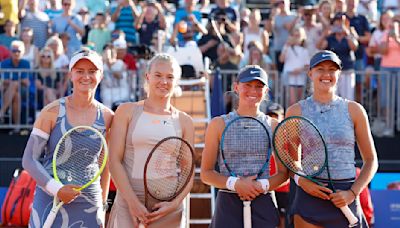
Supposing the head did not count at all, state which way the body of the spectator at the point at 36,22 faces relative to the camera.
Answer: toward the camera

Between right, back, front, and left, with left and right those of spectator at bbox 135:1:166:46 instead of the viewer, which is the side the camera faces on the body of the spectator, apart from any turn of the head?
front

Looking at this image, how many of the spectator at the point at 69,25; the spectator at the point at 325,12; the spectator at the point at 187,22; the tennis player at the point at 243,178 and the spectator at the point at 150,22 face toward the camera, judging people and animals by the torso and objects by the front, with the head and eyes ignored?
5

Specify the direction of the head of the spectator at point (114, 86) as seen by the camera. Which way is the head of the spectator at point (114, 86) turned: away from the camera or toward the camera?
toward the camera

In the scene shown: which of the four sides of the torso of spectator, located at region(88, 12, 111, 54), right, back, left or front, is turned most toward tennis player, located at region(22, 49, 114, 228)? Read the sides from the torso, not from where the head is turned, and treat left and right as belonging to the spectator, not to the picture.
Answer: front

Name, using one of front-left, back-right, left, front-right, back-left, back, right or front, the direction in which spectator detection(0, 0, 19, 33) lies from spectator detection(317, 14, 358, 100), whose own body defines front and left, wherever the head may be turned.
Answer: right

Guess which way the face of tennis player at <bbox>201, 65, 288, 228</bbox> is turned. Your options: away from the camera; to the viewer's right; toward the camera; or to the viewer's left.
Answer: toward the camera

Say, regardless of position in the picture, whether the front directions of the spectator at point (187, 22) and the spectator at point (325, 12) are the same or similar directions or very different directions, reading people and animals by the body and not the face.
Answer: same or similar directions

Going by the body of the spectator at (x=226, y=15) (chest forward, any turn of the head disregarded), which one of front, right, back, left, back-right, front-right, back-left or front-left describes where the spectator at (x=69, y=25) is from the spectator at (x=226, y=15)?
right

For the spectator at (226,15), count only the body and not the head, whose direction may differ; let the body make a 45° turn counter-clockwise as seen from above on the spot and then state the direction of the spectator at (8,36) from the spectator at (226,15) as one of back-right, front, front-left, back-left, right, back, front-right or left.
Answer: back-right

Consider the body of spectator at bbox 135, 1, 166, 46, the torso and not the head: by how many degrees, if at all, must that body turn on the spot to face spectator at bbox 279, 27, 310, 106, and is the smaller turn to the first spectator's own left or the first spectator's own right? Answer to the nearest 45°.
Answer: approximately 45° to the first spectator's own left

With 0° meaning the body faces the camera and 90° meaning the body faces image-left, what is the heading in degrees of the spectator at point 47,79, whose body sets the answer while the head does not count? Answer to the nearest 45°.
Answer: approximately 0°

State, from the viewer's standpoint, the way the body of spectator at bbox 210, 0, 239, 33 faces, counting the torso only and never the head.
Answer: toward the camera

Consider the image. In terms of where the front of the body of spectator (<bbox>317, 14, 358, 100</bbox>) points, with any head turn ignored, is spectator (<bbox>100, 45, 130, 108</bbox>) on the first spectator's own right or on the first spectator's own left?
on the first spectator's own right

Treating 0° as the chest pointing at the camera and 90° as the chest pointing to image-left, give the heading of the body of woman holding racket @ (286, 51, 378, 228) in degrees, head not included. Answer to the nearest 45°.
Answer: approximately 0°

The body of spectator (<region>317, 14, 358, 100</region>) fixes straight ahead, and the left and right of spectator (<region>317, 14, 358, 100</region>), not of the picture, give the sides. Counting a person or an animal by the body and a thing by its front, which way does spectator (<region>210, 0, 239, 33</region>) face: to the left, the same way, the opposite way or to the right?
the same way

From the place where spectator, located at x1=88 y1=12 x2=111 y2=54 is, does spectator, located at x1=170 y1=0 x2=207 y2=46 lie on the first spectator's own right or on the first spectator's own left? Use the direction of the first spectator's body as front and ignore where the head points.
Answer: on the first spectator's own left

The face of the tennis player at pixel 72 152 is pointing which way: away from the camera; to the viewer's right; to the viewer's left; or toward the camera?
toward the camera
